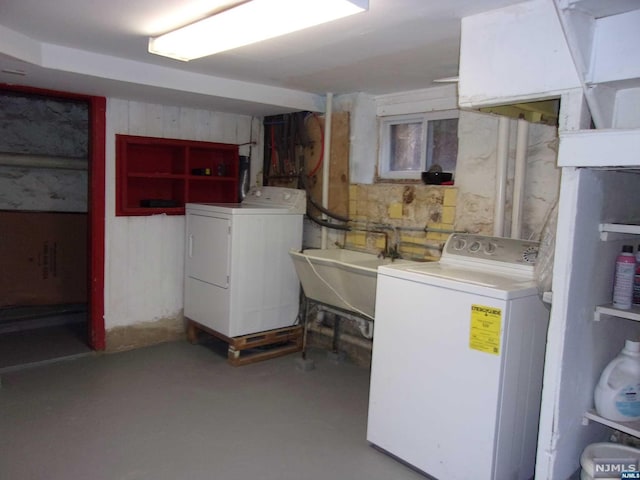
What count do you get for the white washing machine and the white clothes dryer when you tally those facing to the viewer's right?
0

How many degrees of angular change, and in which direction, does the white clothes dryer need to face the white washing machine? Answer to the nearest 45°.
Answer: approximately 90° to its left

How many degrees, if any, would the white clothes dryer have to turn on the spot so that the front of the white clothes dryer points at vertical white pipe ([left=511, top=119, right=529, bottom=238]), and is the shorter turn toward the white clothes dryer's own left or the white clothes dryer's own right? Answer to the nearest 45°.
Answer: approximately 90° to the white clothes dryer's own left

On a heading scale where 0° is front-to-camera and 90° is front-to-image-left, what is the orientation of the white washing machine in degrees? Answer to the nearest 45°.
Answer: approximately 45°

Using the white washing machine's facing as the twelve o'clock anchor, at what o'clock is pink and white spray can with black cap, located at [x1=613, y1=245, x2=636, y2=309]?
The pink and white spray can with black cap is roughly at 8 o'clock from the white washing machine.

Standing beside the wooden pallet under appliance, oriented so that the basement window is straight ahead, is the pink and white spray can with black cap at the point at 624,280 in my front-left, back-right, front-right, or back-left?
front-right

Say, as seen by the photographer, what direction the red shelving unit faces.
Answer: facing the viewer and to the right of the viewer

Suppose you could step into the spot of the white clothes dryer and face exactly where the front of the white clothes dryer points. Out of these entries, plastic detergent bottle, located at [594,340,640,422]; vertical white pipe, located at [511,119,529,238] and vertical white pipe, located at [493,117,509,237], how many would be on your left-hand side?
3

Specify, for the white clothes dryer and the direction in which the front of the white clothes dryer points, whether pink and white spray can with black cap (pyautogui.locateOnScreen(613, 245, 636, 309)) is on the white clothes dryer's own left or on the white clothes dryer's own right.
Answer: on the white clothes dryer's own left

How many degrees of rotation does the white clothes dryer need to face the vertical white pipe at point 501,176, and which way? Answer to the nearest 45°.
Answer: approximately 90° to its left

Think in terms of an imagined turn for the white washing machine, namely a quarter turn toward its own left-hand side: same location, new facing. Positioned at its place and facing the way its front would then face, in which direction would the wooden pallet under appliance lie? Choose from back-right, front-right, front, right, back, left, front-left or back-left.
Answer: back

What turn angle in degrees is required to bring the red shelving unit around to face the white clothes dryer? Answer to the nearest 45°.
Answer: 0° — it already faces it

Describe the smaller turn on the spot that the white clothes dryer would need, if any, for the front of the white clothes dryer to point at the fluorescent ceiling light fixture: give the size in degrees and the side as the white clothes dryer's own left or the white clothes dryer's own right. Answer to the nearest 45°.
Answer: approximately 45° to the white clothes dryer's own left

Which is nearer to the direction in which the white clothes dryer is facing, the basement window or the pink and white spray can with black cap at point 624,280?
the pink and white spray can with black cap

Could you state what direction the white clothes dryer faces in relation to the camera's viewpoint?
facing the viewer and to the left of the viewer

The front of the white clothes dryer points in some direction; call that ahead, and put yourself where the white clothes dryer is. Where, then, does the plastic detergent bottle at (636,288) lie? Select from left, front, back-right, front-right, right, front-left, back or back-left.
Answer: left
